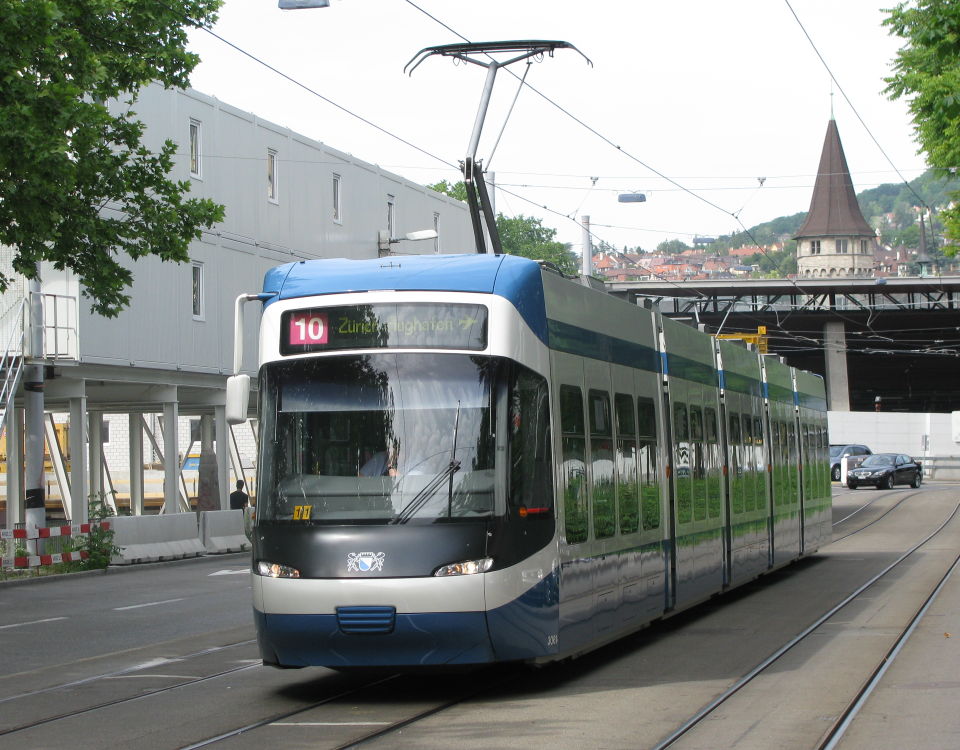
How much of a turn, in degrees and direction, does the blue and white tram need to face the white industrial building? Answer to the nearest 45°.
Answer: approximately 135° to its right

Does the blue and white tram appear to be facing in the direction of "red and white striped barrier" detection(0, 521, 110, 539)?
no

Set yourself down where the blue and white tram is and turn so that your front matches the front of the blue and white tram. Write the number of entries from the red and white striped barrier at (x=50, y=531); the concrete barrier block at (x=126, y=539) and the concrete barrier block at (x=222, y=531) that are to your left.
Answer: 0

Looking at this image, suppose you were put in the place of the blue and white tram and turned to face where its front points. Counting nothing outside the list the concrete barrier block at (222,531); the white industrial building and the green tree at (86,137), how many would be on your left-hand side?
0

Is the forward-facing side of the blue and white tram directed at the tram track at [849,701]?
no

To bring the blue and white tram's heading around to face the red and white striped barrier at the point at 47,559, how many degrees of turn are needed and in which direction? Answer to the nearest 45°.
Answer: approximately 90° to its right

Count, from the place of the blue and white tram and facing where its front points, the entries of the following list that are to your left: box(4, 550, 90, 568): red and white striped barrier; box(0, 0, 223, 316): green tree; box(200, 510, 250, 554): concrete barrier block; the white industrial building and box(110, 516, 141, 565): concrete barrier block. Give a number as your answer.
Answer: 0

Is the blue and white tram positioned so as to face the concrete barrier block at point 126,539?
no

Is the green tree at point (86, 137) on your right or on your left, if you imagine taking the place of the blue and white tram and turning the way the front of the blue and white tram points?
on your right

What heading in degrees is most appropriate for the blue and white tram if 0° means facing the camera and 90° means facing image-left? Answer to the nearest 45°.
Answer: approximately 45°

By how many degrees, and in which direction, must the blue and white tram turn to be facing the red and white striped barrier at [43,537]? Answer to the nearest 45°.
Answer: approximately 90° to its right
